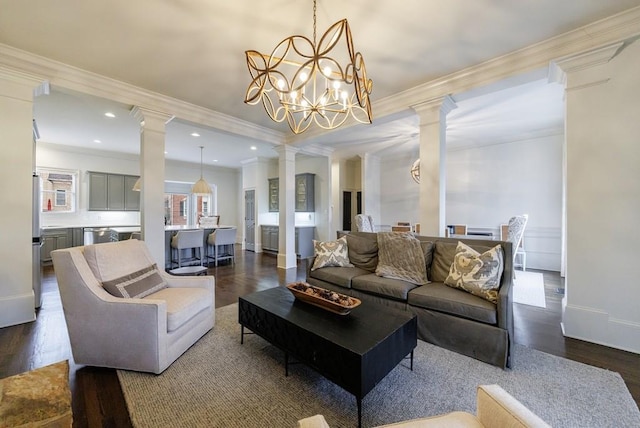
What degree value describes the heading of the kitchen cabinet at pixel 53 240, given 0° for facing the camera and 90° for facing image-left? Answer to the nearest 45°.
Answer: approximately 0°

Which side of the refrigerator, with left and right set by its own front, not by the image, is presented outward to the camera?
right

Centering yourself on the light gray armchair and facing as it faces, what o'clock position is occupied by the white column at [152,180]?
The white column is roughly at 8 o'clock from the light gray armchair.

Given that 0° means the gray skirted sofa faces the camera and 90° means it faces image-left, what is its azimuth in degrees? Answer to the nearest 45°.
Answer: approximately 45°

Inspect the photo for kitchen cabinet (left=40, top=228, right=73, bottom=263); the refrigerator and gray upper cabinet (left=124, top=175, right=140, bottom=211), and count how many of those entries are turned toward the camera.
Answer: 2

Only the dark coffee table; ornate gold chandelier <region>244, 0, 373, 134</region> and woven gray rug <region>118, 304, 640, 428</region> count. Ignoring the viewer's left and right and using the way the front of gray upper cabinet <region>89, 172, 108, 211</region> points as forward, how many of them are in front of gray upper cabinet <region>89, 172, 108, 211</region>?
3

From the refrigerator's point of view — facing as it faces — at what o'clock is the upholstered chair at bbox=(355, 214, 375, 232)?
The upholstered chair is roughly at 1 o'clock from the refrigerator.

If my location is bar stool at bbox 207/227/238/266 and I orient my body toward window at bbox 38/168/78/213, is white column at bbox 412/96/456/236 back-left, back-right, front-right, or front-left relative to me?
back-left
